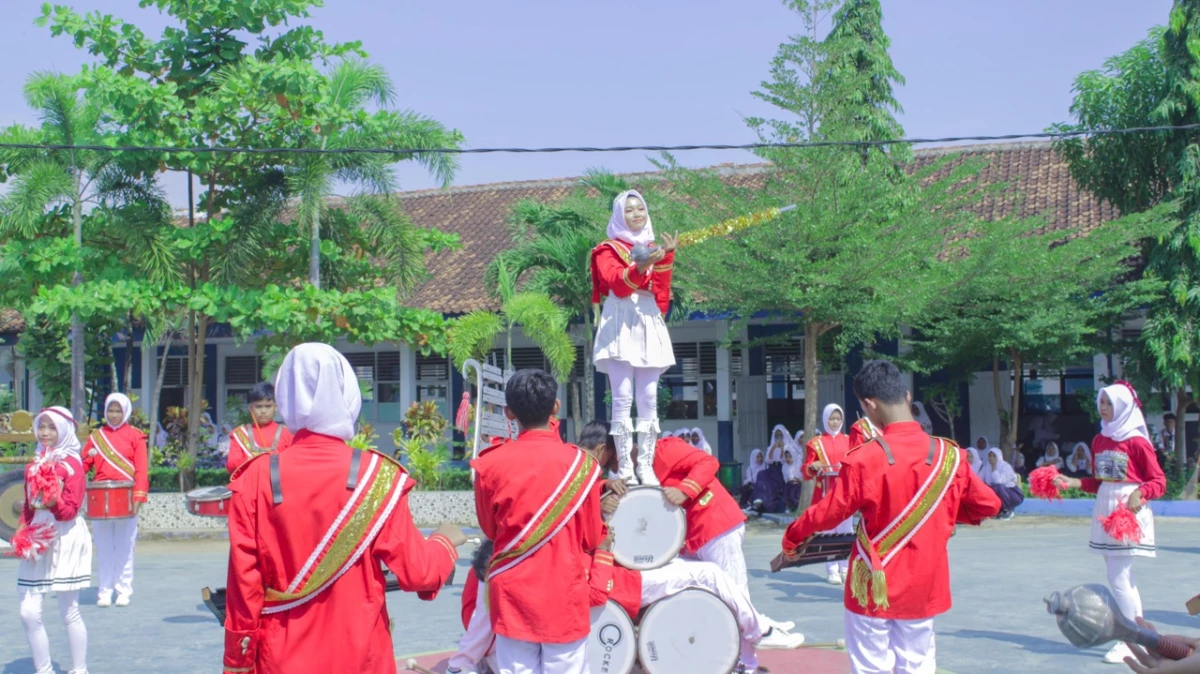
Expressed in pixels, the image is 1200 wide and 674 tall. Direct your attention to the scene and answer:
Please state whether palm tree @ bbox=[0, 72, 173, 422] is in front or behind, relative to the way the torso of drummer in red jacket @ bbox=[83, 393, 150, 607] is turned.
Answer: behind

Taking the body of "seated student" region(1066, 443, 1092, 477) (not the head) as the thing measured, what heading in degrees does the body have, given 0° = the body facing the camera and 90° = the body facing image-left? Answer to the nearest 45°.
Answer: approximately 0°

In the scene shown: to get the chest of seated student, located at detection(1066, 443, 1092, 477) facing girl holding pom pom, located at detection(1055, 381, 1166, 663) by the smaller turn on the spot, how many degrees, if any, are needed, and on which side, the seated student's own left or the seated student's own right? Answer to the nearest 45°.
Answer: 0° — they already face them

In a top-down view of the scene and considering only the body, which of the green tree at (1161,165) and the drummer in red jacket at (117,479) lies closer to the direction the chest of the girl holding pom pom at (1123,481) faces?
the drummer in red jacket

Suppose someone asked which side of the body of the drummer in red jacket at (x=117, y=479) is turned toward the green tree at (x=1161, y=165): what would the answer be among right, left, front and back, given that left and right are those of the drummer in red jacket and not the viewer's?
left

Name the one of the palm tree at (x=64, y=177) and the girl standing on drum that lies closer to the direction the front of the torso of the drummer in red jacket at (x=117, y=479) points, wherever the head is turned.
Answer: the girl standing on drum

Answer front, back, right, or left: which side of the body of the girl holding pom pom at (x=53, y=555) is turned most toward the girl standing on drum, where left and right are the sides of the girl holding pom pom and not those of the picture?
left

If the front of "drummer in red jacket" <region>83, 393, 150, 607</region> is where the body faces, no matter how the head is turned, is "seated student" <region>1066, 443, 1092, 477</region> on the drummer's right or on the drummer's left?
on the drummer's left

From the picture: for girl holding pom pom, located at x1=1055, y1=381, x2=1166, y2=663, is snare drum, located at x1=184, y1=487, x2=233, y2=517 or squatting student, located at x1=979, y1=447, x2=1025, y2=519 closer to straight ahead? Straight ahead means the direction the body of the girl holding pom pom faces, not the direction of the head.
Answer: the snare drum
